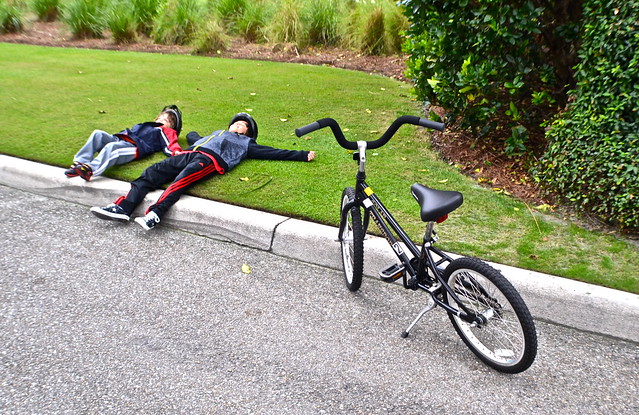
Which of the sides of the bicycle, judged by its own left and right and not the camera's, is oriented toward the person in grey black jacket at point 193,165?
front

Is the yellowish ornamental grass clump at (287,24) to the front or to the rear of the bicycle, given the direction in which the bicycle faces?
to the front

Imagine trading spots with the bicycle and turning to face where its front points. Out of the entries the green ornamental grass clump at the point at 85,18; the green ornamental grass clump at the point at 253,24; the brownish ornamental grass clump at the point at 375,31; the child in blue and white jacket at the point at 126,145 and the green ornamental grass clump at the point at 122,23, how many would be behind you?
0

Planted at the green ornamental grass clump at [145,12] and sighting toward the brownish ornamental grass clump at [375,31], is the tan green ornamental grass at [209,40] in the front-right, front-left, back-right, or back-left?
front-right

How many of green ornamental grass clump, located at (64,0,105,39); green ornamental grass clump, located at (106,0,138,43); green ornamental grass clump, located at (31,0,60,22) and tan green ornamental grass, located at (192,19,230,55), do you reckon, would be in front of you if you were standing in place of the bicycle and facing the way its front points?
4

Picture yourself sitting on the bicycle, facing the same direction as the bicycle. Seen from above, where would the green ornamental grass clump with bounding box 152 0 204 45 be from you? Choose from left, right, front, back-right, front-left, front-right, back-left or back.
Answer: front

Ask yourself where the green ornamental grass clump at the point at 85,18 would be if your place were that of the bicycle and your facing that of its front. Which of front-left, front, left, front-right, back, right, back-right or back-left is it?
front

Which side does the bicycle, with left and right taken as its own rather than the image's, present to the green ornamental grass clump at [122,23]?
front

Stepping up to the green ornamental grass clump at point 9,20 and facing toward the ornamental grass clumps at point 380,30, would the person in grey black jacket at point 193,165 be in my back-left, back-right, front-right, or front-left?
front-right

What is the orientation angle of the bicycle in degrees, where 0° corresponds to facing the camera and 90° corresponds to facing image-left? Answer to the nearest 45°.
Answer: approximately 135°

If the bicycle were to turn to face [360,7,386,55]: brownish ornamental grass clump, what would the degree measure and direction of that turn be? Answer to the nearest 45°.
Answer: approximately 45° to its right

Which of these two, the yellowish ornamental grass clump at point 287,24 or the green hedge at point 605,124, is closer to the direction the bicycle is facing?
the yellowish ornamental grass clump

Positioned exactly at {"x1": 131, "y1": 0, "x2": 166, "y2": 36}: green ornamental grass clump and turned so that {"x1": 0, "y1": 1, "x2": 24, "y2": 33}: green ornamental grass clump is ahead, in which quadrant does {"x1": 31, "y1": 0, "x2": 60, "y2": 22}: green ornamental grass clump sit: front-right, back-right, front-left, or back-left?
front-right

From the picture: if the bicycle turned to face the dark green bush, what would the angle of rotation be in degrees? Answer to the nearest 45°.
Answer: approximately 45° to its right

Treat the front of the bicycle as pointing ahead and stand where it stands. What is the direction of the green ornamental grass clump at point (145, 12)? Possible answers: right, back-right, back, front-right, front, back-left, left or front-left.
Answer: front

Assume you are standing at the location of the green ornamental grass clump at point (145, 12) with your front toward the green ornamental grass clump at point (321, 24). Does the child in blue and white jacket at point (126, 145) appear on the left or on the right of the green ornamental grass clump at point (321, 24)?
right
